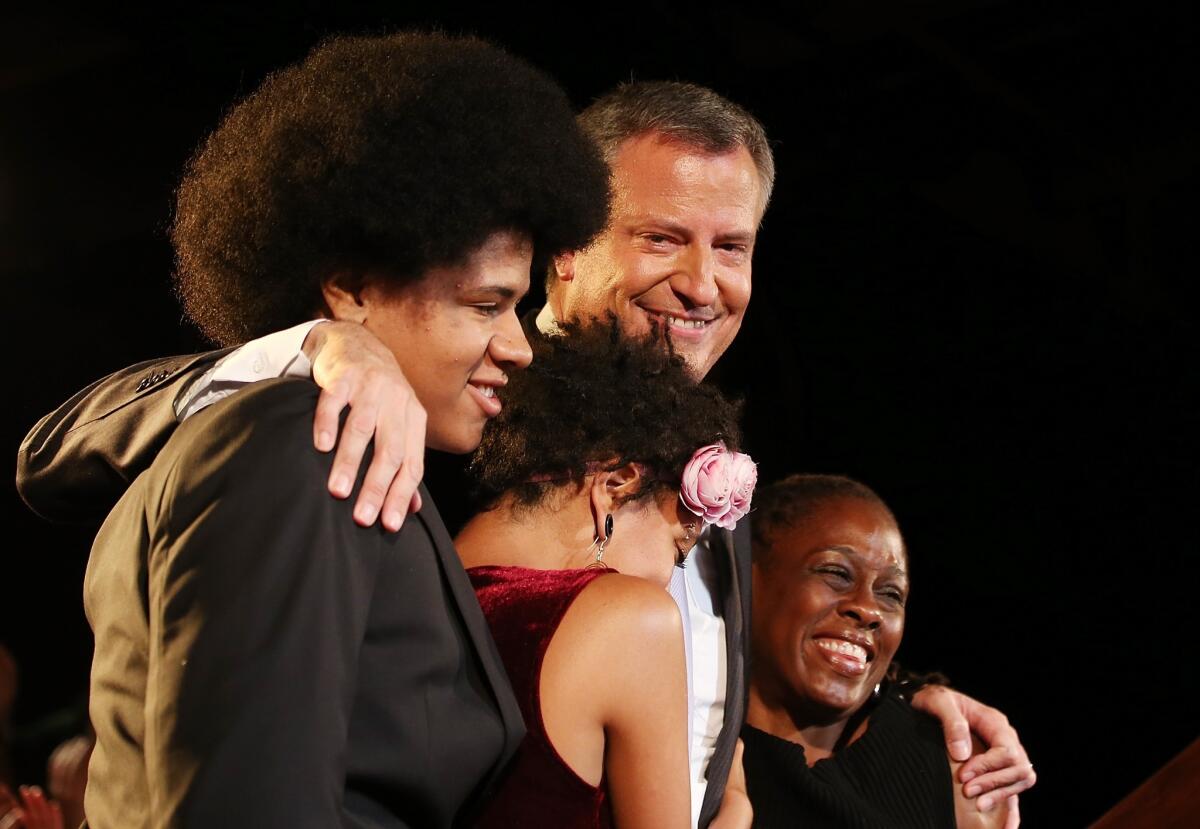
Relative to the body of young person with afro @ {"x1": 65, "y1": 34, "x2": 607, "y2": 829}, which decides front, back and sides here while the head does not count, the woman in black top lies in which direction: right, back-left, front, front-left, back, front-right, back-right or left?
front-left

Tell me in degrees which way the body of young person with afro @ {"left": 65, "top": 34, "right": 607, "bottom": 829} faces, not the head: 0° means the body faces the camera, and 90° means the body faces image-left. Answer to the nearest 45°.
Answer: approximately 270°
